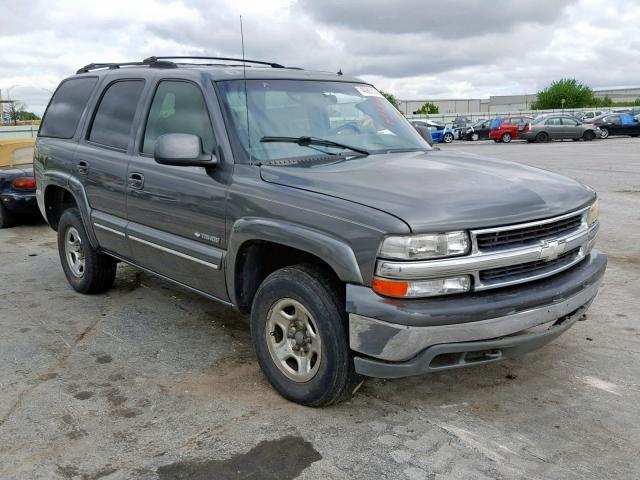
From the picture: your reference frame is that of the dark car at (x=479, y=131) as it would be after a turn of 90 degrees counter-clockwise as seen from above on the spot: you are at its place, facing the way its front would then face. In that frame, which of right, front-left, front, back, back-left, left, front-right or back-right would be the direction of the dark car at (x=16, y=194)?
front-right

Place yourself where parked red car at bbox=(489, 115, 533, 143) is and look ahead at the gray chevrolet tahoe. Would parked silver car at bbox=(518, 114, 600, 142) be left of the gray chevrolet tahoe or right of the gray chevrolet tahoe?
left

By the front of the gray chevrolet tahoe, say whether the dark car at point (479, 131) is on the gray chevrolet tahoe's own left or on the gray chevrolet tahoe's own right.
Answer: on the gray chevrolet tahoe's own left

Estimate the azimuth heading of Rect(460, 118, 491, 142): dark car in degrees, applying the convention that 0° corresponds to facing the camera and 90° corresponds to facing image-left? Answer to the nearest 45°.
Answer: approximately 45°

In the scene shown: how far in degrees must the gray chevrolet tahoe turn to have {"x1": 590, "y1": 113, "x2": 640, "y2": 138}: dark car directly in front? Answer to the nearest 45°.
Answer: approximately 90° to its left

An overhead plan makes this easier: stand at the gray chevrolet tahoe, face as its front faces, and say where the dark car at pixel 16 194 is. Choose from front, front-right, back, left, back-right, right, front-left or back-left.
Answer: back

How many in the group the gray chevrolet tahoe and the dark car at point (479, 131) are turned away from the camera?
0

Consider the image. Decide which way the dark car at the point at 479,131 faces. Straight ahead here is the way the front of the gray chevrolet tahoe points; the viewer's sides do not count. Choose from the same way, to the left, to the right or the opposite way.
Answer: to the right

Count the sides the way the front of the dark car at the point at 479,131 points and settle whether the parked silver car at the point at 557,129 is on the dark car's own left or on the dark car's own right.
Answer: on the dark car's own left
